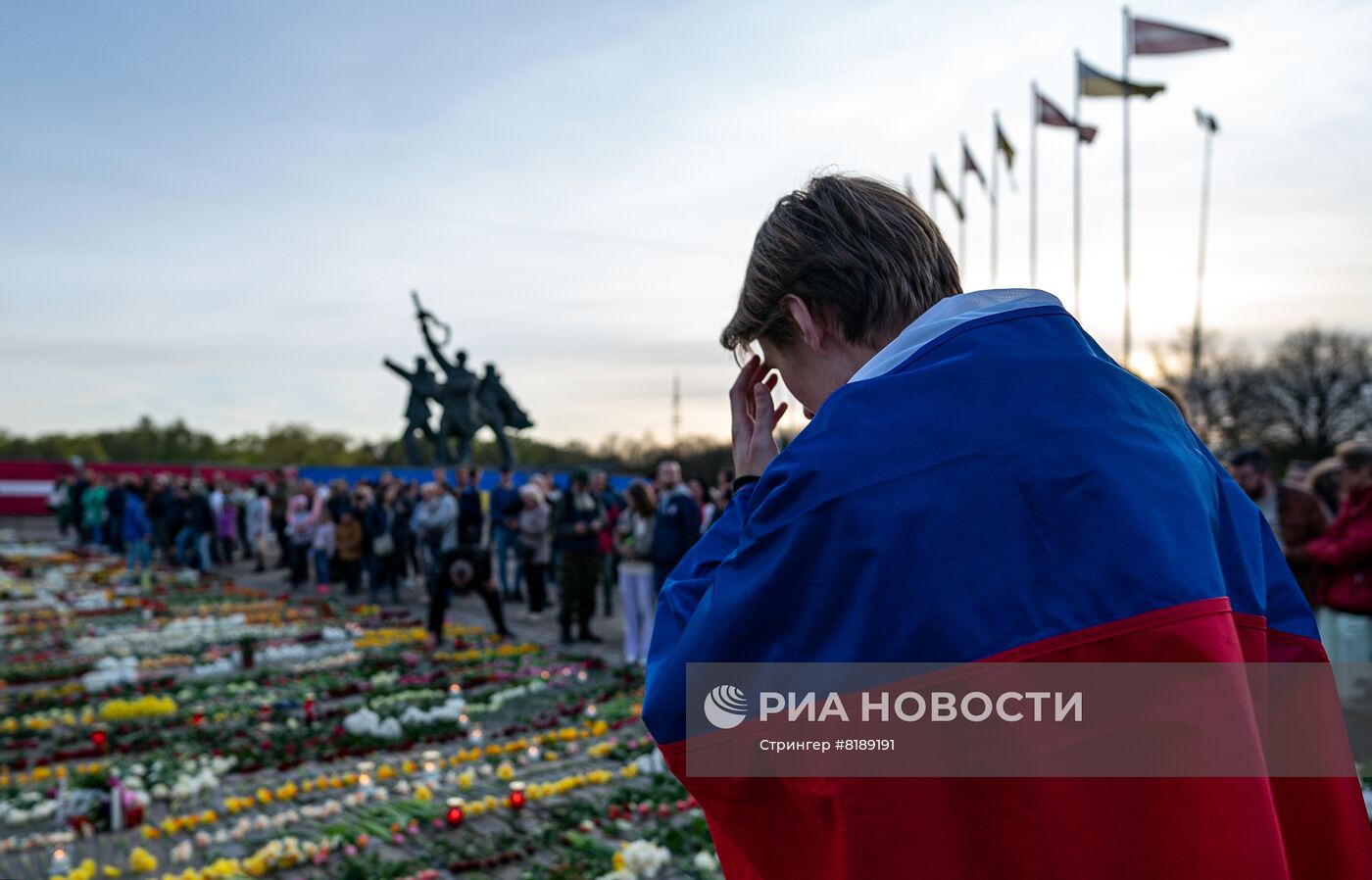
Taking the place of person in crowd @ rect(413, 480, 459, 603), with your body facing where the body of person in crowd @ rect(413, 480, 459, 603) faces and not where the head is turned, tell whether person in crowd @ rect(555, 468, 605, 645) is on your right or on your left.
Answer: on your left

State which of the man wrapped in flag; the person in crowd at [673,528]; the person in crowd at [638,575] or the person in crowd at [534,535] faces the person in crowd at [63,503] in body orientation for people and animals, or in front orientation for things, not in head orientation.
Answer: the man wrapped in flag

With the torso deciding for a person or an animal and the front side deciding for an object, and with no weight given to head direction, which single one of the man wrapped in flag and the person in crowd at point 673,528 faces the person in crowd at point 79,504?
the man wrapped in flag

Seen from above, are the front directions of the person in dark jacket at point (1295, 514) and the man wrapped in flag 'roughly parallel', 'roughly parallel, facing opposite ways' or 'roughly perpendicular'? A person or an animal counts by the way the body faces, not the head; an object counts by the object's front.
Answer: roughly perpendicular

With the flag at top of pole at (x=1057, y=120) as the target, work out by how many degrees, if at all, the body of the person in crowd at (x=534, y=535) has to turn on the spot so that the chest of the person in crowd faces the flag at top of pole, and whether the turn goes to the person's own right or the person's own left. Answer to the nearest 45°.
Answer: approximately 180°

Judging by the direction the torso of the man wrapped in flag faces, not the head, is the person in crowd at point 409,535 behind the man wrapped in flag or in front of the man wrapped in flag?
in front

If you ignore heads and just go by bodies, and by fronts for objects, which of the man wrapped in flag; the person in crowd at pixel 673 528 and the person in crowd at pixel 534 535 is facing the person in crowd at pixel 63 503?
the man wrapped in flag

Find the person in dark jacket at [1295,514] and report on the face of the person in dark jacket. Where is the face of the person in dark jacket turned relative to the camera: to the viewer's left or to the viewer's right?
to the viewer's left

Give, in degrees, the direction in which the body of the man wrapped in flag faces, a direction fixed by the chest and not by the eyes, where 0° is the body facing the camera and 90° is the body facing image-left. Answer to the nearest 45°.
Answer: approximately 135°

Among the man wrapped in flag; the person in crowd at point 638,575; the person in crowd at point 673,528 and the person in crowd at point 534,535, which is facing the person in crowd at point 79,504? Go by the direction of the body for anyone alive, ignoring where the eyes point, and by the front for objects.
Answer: the man wrapped in flag

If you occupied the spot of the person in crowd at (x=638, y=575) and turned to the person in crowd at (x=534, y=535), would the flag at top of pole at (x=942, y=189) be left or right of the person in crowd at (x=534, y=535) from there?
right
